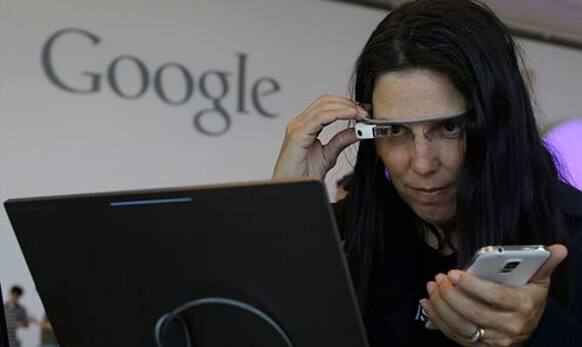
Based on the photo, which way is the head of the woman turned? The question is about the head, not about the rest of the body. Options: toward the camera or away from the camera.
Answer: toward the camera

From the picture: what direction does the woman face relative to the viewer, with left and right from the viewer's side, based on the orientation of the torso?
facing the viewer and to the left of the viewer
